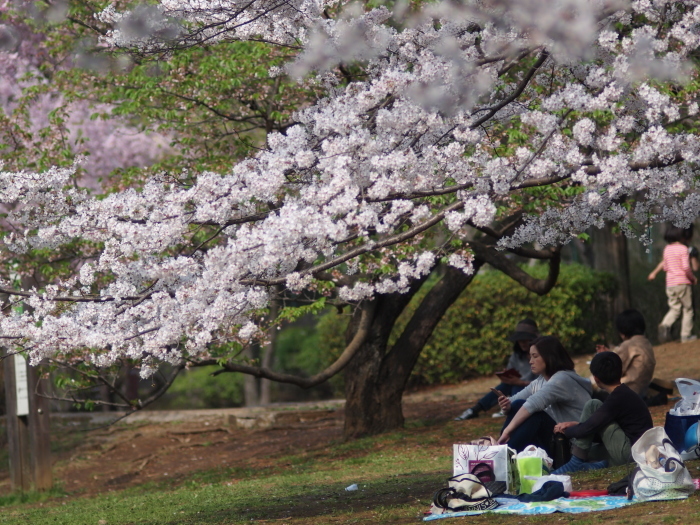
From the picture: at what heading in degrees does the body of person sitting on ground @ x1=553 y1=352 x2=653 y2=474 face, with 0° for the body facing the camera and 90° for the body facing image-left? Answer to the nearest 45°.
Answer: approximately 90°

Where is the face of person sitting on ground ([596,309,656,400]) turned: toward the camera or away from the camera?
away from the camera

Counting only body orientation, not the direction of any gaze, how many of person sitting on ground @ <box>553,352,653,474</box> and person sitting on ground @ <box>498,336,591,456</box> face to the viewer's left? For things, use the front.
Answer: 2

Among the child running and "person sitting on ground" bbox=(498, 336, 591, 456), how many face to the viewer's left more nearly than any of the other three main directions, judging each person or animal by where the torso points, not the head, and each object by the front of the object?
1

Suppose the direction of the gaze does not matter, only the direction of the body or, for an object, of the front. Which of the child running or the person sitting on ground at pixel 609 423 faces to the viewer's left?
the person sitting on ground

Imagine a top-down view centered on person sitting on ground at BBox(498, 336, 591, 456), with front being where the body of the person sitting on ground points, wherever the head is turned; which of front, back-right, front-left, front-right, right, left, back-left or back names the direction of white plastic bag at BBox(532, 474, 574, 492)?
left

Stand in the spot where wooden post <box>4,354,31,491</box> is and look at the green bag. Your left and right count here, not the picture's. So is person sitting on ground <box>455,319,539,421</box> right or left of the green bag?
left

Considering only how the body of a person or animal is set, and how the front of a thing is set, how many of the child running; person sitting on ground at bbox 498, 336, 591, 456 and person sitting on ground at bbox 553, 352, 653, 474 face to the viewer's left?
2

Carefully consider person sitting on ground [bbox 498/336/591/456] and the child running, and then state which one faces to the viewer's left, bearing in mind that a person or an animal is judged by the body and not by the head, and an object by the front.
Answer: the person sitting on ground

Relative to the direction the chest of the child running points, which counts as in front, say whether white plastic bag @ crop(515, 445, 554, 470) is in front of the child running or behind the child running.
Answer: behind

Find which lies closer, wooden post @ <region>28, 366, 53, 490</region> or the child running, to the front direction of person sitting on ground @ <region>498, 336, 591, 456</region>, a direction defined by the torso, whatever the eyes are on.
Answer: the wooden post

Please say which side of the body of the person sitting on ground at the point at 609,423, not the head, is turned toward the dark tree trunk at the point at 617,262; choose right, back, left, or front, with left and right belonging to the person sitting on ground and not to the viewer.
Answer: right

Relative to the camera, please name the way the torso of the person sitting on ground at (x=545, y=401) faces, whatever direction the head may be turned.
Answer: to the viewer's left

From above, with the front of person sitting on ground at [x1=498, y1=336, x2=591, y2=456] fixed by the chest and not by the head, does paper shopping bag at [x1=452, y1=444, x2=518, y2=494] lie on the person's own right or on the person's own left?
on the person's own left
